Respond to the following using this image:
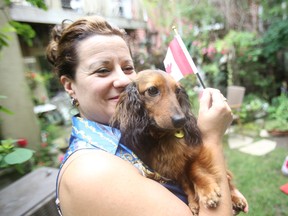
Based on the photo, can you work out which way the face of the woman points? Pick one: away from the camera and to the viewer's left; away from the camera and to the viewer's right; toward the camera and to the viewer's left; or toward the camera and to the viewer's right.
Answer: toward the camera and to the viewer's right

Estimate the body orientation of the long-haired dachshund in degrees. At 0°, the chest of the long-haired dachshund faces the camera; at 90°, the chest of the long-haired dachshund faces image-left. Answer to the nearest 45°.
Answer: approximately 315°

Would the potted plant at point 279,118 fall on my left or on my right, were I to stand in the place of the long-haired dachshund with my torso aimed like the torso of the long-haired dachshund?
on my left
